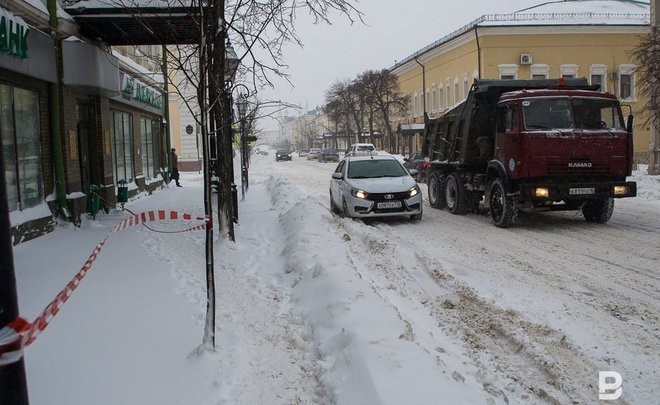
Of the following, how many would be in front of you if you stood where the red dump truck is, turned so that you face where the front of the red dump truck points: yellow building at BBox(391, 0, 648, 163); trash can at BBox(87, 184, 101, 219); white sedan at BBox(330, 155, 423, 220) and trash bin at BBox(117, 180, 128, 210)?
0

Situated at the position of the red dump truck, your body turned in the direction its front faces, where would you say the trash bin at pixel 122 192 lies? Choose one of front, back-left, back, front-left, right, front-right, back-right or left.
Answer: back-right

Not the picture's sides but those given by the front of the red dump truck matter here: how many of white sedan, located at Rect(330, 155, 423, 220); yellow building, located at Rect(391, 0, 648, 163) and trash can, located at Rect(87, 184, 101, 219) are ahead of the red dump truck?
0

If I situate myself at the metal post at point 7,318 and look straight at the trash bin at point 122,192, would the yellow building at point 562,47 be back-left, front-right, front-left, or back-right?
front-right

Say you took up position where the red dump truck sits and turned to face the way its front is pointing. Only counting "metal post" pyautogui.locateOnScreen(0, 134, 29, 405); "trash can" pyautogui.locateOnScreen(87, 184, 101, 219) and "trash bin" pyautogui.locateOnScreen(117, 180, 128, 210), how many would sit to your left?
0

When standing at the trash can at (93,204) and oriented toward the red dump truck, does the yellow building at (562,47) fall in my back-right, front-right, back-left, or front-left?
front-left

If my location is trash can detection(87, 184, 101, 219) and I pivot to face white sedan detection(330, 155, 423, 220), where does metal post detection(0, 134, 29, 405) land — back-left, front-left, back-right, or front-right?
front-right

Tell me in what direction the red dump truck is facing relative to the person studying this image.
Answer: facing the viewer and to the right of the viewer

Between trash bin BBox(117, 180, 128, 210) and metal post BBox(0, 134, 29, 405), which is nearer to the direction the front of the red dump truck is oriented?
the metal post

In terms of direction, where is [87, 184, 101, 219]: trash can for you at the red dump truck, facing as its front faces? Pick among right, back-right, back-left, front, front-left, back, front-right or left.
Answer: back-right

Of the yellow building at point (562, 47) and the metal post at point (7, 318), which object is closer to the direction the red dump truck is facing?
the metal post

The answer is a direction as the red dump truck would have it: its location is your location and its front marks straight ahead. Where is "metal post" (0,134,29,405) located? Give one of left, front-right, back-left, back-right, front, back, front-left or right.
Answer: front-right

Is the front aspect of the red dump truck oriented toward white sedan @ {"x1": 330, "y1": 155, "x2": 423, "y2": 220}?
no

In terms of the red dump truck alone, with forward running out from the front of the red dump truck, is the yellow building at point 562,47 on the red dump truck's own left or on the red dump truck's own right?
on the red dump truck's own left

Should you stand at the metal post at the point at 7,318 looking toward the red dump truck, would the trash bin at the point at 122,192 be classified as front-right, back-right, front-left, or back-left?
front-left
